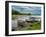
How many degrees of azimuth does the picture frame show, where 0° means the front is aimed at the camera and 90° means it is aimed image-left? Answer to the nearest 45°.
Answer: approximately 315°
